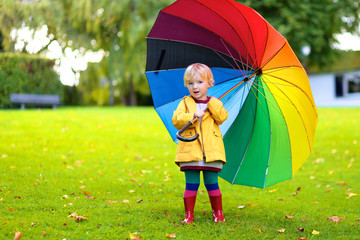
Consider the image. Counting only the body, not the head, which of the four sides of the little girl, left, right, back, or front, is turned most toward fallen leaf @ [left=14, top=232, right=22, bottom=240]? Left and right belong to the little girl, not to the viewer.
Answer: right

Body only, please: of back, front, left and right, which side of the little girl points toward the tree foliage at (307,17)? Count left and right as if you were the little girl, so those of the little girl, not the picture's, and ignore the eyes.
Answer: back

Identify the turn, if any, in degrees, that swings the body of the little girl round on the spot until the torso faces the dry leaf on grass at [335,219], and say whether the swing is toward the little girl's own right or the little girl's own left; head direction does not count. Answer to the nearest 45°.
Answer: approximately 135° to the little girl's own left

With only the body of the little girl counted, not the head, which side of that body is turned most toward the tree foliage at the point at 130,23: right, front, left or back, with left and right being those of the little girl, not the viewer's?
back

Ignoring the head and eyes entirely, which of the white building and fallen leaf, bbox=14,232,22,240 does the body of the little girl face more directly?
the fallen leaf

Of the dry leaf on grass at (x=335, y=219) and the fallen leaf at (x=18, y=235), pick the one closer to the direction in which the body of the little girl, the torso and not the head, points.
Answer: the fallen leaf

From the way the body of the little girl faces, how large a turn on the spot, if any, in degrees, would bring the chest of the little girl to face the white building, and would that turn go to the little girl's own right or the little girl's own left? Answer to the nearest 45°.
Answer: approximately 180°

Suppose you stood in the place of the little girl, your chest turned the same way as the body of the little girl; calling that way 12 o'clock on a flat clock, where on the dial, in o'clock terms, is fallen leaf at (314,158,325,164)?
The fallen leaf is roughly at 7 o'clock from the little girl.

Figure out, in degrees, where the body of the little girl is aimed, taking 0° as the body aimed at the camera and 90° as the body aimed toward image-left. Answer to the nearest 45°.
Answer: approximately 0°

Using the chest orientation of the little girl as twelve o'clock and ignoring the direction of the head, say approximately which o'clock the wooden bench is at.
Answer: The wooden bench is roughly at 5 o'clock from the little girl.

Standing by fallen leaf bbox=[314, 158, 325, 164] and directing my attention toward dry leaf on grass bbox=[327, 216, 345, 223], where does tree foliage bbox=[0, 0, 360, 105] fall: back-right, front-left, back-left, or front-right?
back-right
